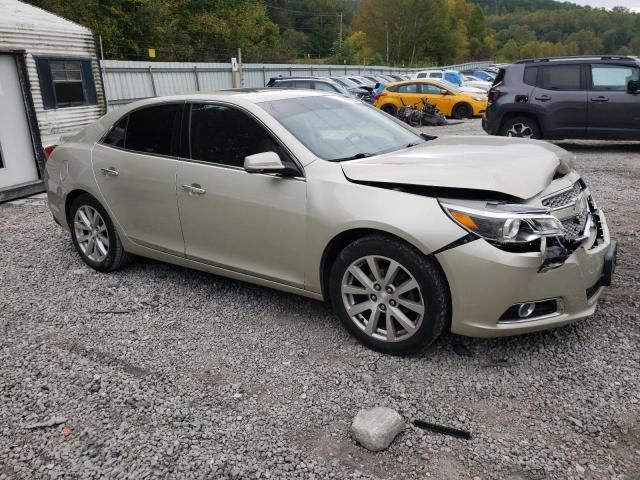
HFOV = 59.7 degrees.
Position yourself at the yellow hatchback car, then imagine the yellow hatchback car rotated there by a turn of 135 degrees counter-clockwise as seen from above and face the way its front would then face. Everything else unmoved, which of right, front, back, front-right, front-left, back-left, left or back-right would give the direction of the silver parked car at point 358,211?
back-left

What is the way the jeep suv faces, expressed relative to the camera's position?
facing to the right of the viewer

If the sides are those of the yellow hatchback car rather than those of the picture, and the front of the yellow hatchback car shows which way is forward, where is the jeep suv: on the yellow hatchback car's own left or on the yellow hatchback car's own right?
on the yellow hatchback car's own right

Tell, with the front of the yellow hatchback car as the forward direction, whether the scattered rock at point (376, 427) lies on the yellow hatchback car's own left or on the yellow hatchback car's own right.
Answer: on the yellow hatchback car's own right

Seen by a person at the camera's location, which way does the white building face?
facing the viewer and to the right of the viewer

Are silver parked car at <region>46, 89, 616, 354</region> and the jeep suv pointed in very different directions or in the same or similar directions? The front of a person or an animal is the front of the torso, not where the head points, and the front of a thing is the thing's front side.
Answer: same or similar directions

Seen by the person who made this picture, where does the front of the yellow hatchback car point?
facing to the right of the viewer

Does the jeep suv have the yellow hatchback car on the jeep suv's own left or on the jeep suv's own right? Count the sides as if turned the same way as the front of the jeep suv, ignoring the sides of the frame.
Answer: on the jeep suv's own left

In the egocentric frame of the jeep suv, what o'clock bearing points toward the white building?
The white building is roughly at 5 o'clock from the jeep suv.

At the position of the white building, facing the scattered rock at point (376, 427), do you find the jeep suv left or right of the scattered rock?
left

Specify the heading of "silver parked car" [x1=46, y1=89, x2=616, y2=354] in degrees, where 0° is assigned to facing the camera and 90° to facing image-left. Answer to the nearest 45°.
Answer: approximately 315°

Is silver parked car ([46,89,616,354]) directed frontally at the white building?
no

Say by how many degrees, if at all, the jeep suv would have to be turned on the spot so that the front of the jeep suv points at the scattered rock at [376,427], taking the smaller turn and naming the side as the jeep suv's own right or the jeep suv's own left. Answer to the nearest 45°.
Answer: approximately 90° to the jeep suv's own right

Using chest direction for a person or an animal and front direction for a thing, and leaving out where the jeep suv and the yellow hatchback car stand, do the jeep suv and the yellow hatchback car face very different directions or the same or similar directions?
same or similar directions

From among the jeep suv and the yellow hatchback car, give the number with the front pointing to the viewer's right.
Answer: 2
